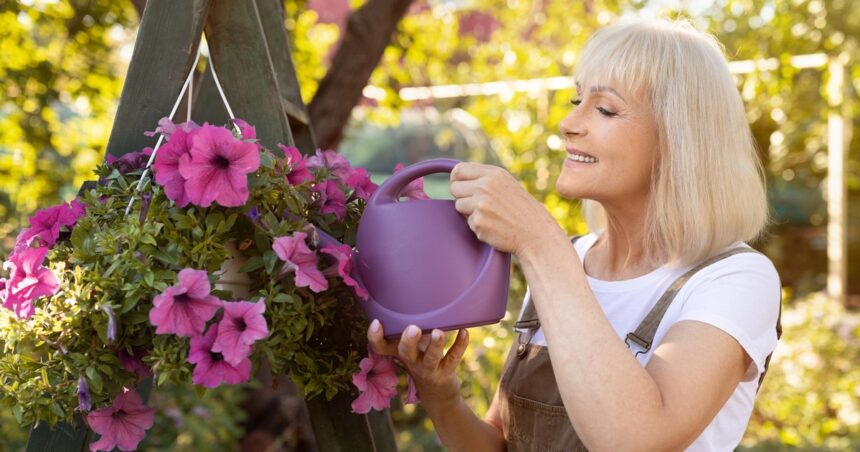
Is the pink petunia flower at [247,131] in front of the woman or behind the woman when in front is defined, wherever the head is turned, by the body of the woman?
in front

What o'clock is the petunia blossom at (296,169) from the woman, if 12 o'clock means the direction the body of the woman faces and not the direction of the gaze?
The petunia blossom is roughly at 1 o'clock from the woman.

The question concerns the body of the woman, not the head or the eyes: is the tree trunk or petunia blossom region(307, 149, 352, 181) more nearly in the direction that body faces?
the petunia blossom

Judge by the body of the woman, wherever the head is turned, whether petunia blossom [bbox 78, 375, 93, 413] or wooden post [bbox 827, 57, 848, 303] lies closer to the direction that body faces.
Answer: the petunia blossom

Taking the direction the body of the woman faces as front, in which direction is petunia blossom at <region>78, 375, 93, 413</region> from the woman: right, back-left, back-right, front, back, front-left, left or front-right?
front

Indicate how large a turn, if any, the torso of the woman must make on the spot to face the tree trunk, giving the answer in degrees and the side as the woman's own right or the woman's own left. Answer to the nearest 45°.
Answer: approximately 90° to the woman's own right

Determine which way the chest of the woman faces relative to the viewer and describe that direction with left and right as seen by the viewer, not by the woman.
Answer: facing the viewer and to the left of the viewer

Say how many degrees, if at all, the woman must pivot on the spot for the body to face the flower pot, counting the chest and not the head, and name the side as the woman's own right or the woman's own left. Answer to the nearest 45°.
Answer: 0° — they already face it

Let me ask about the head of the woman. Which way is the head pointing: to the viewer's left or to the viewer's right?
to the viewer's left

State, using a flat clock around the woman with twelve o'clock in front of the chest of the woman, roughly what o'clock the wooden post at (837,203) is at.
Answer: The wooden post is roughly at 5 o'clock from the woman.

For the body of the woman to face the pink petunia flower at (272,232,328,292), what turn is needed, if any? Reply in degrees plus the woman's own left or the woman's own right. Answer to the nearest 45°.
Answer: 0° — they already face it

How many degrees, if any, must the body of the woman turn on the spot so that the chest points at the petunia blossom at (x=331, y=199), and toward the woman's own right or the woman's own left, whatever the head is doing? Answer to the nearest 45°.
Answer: approximately 45° to the woman's own right

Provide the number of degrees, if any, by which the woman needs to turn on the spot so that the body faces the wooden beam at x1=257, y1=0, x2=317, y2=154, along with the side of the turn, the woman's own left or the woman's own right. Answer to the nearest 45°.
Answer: approximately 90° to the woman's own right

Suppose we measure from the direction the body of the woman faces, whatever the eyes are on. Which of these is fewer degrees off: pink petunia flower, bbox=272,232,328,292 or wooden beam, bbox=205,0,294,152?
the pink petunia flower
